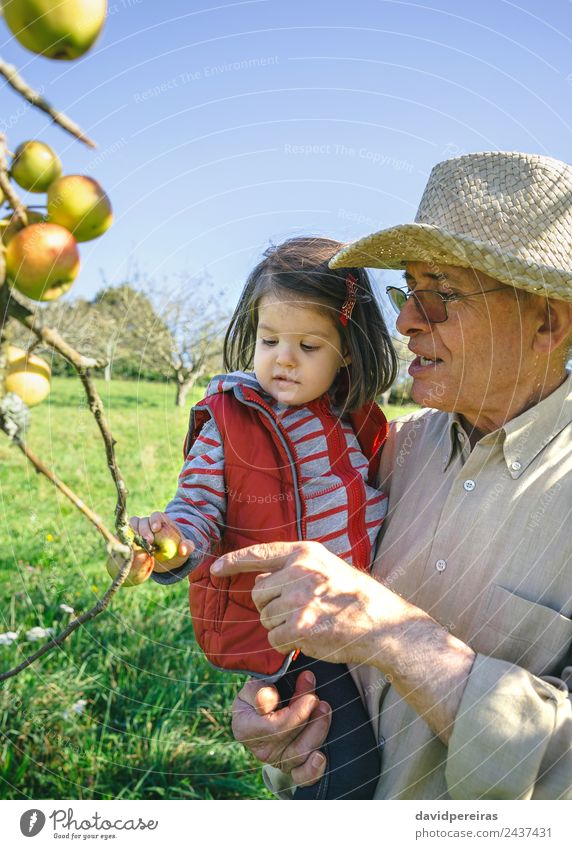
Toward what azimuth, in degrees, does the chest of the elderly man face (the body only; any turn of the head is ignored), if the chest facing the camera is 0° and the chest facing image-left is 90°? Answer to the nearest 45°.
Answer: approximately 45°
